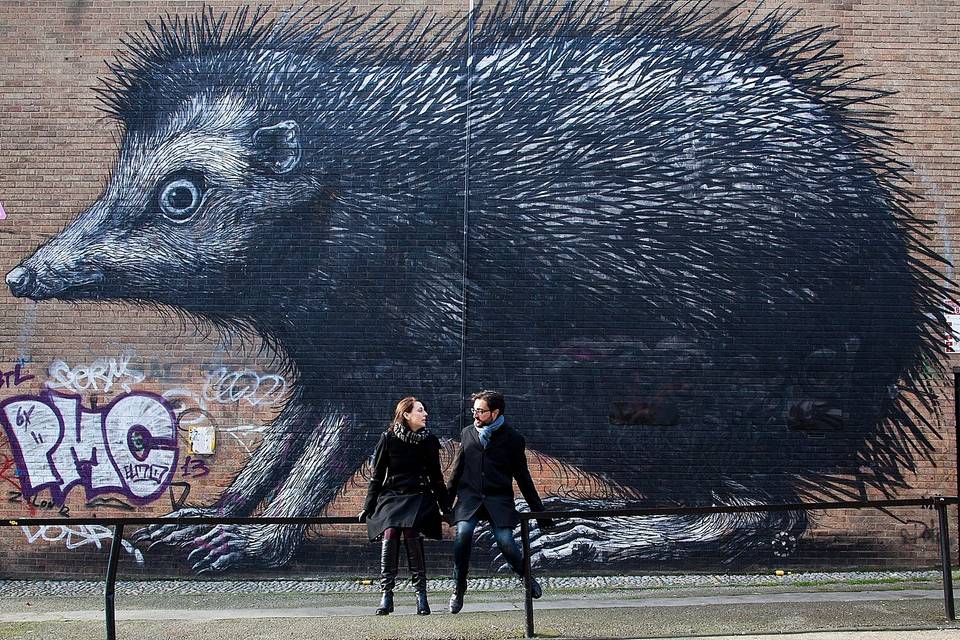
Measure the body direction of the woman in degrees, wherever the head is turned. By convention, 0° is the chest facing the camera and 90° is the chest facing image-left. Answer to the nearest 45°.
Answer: approximately 0°

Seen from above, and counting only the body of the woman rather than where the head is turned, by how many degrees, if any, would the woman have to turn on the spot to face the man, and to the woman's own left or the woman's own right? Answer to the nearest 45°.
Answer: approximately 90° to the woman's own left

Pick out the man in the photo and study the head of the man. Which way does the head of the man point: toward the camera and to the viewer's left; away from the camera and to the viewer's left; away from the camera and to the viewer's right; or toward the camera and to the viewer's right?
toward the camera and to the viewer's left
